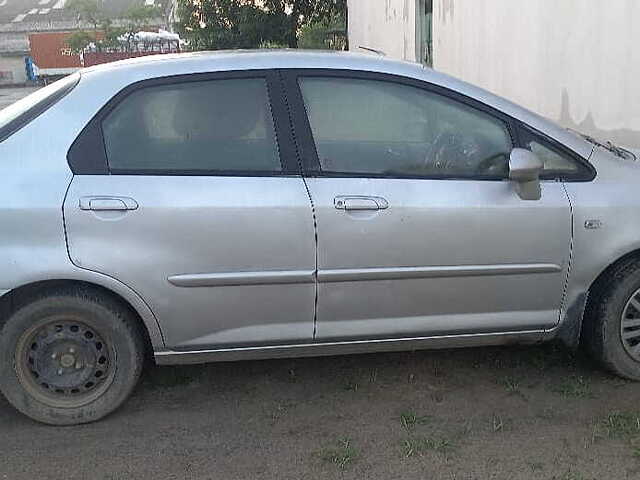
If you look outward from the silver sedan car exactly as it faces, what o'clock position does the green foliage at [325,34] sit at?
The green foliage is roughly at 9 o'clock from the silver sedan car.

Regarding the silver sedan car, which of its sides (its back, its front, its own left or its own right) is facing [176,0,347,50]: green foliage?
left

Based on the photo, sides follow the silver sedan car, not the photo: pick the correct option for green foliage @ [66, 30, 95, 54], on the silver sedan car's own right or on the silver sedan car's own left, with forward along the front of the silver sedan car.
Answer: on the silver sedan car's own left

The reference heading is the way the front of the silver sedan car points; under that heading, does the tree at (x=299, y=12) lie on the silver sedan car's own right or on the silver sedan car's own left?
on the silver sedan car's own left

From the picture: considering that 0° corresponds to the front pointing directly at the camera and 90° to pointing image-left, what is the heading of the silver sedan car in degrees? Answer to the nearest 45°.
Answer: approximately 270°
